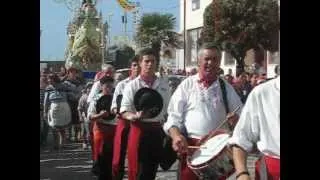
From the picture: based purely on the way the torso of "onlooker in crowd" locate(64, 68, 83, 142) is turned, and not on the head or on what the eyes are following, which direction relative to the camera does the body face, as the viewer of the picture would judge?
toward the camera

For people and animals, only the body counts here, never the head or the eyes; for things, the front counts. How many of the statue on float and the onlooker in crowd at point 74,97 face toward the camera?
2

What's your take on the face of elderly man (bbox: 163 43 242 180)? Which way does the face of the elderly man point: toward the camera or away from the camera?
toward the camera

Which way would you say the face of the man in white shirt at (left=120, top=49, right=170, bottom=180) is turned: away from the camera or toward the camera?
toward the camera

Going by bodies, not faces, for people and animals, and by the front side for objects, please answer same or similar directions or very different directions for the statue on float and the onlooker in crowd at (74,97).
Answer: same or similar directions

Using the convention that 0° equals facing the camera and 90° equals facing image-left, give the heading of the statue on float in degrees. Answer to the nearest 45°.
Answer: approximately 0°
